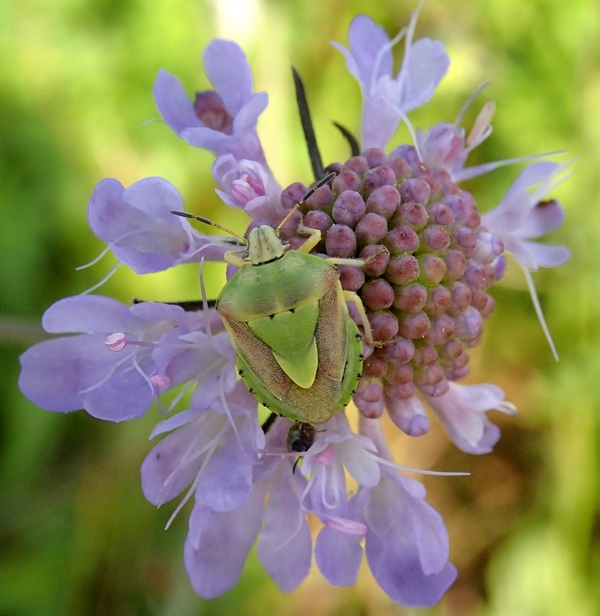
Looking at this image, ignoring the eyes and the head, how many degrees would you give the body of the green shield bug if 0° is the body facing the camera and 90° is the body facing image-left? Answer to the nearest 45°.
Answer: approximately 180°
